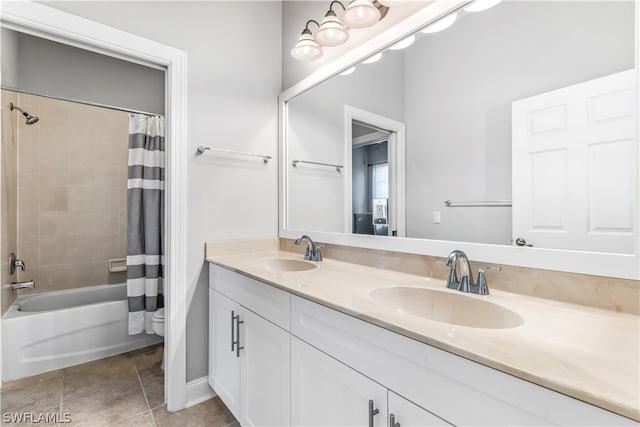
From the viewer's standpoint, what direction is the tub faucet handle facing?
to the viewer's right

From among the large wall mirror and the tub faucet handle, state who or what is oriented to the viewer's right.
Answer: the tub faucet handle

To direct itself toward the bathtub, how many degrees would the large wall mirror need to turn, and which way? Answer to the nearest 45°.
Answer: approximately 45° to its right

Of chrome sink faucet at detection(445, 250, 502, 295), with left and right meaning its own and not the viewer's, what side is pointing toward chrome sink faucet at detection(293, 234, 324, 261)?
right

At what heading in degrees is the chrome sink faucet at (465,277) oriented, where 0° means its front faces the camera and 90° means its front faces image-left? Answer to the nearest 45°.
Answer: approximately 45°

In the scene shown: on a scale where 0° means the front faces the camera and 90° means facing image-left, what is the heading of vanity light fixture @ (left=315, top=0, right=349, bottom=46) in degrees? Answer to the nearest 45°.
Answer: approximately 45°

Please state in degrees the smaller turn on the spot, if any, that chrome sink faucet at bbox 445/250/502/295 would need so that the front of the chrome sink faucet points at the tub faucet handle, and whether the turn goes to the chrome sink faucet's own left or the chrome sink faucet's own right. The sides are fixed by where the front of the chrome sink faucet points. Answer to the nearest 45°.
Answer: approximately 45° to the chrome sink faucet's own right

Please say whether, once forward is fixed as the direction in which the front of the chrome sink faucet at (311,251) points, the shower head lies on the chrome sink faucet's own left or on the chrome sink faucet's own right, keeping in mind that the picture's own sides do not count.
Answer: on the chrome sink faucet's own right

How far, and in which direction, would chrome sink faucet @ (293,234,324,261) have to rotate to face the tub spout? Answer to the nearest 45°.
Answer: approximately 45° to its right

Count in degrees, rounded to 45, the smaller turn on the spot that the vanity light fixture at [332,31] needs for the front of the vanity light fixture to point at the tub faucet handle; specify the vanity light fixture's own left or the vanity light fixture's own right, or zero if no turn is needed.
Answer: approximately 45° to the vanity light fixture's own right
